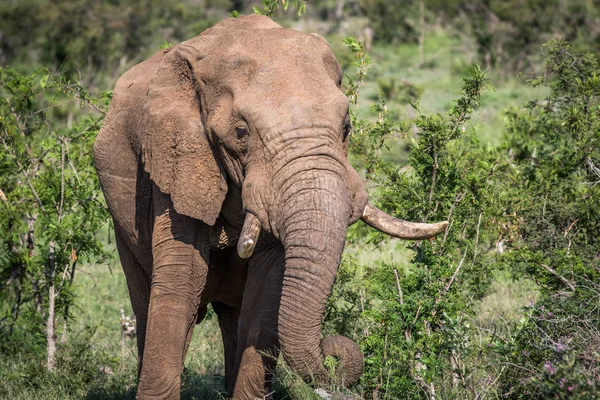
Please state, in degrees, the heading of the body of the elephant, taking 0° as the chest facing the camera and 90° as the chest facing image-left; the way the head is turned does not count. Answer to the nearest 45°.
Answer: approximately 315°
